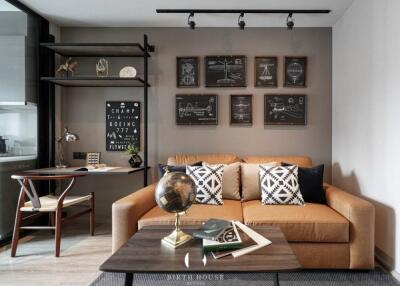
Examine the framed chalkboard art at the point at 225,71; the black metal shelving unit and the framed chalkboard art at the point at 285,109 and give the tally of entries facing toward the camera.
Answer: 3

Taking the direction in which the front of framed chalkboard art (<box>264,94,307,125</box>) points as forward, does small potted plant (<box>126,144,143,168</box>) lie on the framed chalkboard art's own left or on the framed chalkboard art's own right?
on the framed chalkboard art's own right

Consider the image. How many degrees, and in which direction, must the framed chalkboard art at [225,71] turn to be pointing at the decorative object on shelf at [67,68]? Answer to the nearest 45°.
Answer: approximately 90° to its right

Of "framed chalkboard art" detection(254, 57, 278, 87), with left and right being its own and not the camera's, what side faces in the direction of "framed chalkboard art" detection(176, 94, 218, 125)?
right

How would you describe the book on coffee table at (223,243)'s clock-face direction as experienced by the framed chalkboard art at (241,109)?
The book on coffee table is roughly at 12 o'clock from the framed chalkboard art.

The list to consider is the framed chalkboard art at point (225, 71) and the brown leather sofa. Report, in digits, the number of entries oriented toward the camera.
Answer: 2

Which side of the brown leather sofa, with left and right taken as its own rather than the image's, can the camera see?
front

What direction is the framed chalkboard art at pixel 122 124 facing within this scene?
toward the camera
